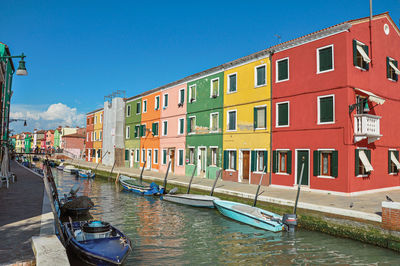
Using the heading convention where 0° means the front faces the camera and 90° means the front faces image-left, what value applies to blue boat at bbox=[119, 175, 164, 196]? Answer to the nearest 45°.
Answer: approximately 135°

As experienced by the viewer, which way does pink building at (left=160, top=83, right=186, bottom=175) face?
facing the viewer and to the left of the viewer

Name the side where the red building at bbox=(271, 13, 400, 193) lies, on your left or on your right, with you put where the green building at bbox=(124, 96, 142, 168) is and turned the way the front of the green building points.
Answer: on your left

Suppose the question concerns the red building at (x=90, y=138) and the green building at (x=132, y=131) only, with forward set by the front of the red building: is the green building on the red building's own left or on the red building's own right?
on the red building's own left

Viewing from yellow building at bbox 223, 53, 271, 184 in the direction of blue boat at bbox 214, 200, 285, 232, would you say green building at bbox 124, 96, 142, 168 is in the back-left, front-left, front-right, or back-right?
back-right

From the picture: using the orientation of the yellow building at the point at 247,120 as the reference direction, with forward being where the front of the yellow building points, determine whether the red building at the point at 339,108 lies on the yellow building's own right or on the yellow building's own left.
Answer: on the yellow building's own left

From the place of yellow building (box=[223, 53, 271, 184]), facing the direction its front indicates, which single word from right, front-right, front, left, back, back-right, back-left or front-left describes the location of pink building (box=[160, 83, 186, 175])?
right

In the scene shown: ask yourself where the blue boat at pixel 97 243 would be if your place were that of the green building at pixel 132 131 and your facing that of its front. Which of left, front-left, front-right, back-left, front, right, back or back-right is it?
front-left

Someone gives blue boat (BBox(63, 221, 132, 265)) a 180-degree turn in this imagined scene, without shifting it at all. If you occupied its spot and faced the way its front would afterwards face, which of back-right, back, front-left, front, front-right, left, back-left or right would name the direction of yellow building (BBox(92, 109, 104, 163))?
front-right

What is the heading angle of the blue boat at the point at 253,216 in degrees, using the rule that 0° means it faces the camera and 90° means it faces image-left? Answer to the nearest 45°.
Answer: approximately 135°

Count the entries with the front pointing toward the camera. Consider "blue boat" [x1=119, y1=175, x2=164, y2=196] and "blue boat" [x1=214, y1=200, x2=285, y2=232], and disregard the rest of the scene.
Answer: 0

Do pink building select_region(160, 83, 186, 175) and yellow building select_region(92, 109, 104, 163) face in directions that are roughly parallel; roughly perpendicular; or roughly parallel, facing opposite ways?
roughly parallel

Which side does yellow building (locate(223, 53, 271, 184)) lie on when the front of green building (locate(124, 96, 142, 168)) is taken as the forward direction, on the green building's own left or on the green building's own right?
on the green building's own left

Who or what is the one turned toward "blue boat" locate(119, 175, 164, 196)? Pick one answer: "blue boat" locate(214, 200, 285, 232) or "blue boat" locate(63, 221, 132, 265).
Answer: "blue boat" locate(214, 200, 285, 232)

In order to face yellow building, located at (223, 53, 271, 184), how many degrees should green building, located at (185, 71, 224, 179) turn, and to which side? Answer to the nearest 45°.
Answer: approximately 90° to its left
